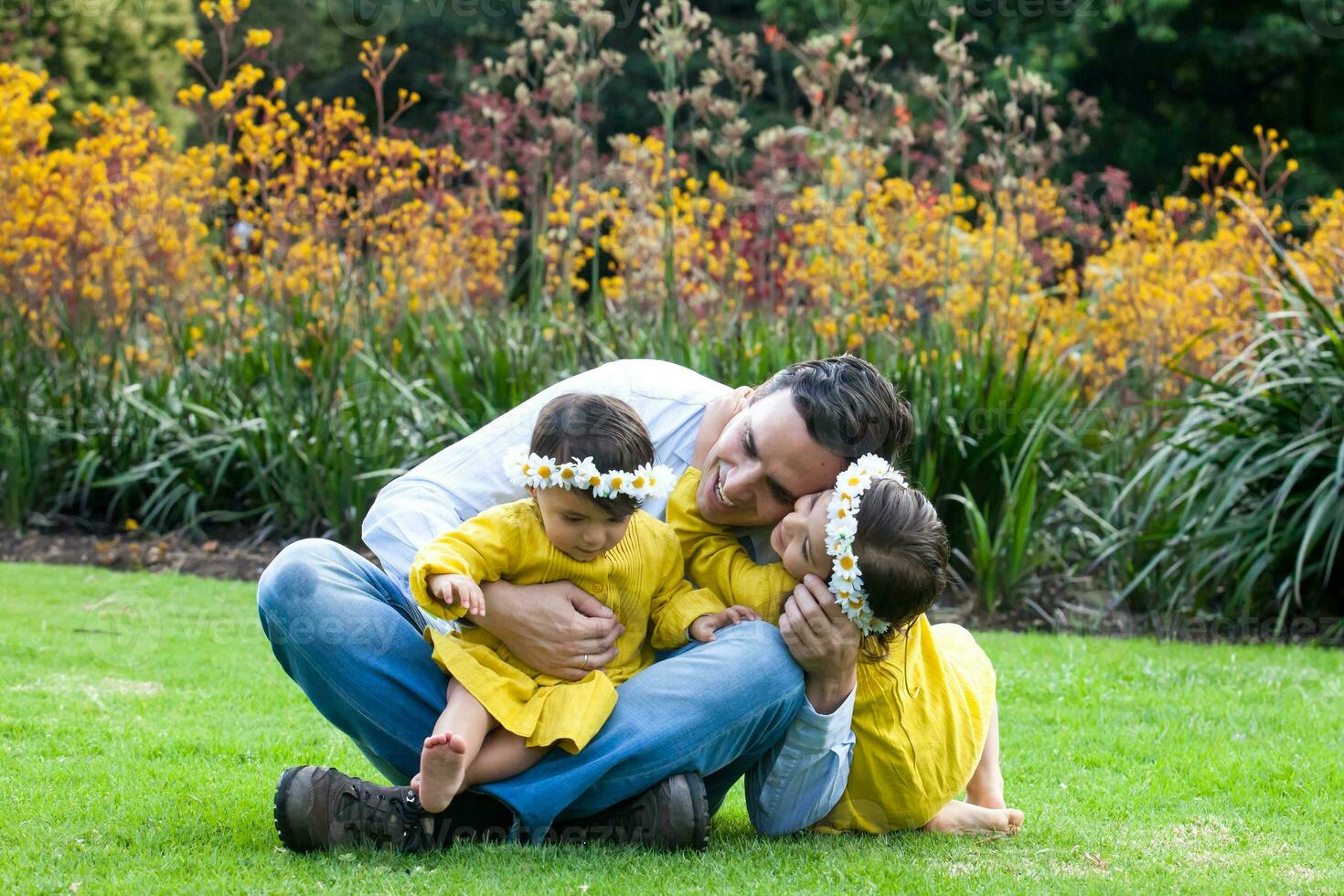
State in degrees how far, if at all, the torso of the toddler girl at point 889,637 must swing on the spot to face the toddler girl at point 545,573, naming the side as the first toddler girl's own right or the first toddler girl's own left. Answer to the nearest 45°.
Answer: approximately 45° to the first toddler girl's own left

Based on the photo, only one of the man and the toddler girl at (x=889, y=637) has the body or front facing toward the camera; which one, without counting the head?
the man

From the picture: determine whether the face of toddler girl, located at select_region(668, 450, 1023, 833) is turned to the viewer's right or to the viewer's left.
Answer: to the viewer's left

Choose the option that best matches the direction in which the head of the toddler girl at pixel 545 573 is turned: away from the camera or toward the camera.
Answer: toward the camera

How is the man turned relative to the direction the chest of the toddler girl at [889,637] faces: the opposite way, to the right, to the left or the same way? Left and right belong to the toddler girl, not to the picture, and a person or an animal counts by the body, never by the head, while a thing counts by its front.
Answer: to the left

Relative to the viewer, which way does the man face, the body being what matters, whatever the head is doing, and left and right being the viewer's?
facing the viewer

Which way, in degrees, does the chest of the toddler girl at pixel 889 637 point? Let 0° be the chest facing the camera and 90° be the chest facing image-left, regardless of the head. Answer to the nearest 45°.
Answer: approximately 90°

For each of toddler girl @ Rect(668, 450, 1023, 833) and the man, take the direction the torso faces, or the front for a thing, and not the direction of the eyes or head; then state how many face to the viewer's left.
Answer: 1
